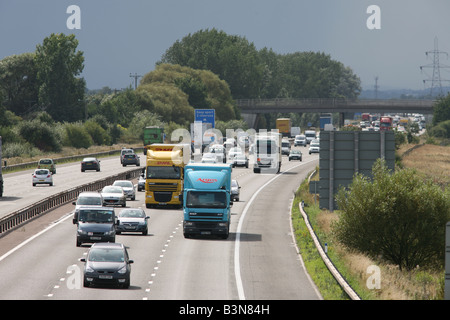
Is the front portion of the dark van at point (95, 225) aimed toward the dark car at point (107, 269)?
yes

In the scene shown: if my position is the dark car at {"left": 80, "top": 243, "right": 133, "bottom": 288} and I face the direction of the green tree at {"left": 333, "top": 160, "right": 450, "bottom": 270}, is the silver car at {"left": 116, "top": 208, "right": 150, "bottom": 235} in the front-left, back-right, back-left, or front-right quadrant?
front-left

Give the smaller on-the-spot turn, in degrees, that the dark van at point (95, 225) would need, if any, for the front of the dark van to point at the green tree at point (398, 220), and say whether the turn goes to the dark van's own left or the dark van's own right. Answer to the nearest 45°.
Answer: approximately 90° to the dark van's own left

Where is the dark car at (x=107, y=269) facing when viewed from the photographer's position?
facing the viewer

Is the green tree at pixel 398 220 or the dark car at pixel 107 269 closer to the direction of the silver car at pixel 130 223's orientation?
the dark car

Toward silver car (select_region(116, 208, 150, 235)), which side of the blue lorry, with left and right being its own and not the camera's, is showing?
right

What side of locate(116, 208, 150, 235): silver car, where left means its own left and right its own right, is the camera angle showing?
front

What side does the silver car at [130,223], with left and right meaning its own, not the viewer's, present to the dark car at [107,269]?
front

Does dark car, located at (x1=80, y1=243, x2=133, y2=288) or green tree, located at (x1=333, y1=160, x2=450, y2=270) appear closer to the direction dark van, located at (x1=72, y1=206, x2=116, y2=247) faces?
the dark car

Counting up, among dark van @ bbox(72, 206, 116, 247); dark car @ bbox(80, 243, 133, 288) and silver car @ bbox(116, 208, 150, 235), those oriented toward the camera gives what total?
3

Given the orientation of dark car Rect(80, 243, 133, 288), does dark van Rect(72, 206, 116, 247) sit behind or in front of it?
behind

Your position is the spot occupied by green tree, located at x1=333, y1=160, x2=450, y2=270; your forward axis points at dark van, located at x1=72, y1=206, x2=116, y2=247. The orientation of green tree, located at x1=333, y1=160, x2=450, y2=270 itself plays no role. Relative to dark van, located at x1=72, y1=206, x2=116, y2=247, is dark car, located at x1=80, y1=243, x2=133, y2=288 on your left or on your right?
left
